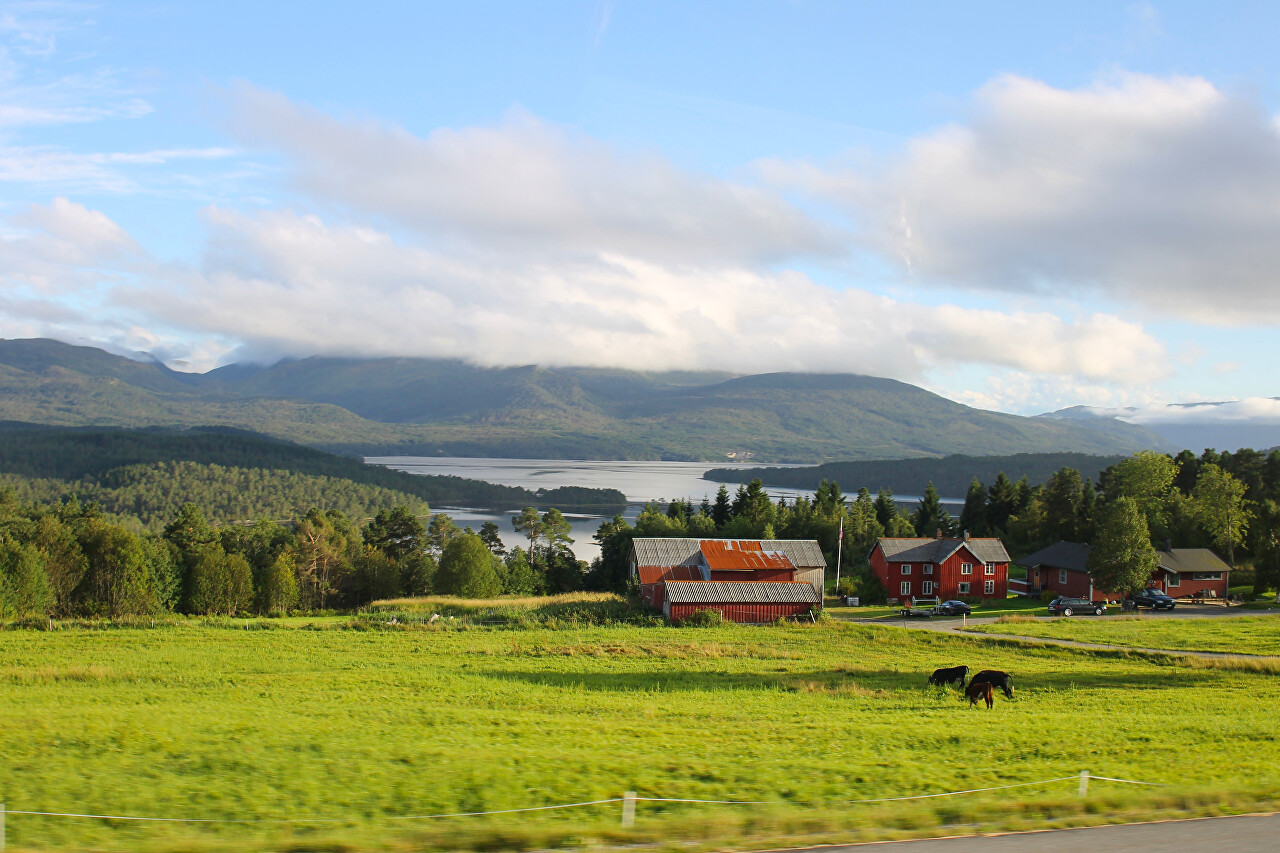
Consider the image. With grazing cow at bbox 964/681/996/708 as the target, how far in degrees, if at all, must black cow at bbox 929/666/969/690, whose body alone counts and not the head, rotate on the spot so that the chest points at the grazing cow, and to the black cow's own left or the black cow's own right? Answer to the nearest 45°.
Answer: approximately 90° to the black cow's own left

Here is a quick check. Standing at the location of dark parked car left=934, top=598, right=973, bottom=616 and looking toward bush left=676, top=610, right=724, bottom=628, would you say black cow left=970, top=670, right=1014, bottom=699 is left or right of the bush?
left

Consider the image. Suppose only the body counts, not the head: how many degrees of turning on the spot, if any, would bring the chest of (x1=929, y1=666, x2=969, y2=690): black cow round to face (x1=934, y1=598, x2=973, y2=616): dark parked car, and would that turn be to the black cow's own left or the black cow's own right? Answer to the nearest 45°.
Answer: approximately 90° to the black cow's own right

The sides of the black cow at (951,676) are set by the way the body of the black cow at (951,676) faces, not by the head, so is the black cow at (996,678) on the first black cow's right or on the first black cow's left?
on the first black cow's left

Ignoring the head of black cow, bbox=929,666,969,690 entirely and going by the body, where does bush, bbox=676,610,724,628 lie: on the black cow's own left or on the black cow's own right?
on the black cow's own right

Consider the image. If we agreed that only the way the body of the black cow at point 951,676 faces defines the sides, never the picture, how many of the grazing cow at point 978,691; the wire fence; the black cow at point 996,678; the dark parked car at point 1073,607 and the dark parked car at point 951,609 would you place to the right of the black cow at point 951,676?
2

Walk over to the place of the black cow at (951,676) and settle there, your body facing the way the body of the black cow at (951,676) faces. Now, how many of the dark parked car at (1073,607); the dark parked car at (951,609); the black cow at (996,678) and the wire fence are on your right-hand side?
2

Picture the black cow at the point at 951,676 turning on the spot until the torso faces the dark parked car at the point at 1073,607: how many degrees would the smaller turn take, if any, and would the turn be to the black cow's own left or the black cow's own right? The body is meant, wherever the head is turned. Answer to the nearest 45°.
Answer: approximately 90° to the black cow's own right

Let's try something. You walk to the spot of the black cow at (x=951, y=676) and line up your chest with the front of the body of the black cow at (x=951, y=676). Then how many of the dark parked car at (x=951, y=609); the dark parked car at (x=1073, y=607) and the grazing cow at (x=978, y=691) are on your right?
2

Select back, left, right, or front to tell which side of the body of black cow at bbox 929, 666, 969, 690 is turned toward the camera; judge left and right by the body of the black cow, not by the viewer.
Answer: left
